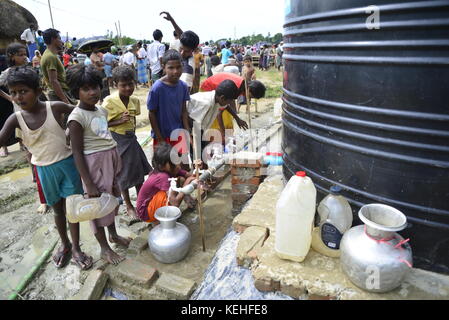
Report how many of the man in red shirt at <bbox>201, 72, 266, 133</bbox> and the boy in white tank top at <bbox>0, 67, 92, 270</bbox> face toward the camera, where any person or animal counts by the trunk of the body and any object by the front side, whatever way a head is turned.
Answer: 1

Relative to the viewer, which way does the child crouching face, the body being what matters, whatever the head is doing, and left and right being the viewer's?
facing to the right of the viewer

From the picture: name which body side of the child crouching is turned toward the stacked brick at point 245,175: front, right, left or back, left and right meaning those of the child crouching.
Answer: front

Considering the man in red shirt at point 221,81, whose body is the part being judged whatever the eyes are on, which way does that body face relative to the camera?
to the viewer's right

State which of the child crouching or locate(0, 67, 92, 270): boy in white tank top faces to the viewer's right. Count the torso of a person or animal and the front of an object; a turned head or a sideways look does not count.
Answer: the child crouching

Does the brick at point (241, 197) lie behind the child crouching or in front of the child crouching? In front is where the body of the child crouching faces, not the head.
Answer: in front

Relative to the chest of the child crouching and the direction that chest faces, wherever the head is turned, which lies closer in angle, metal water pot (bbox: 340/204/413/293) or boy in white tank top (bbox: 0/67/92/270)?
the metal water pot

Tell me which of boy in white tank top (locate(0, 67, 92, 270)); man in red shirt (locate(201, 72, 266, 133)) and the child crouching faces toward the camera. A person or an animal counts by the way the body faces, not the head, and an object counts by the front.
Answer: the boy in white tank top

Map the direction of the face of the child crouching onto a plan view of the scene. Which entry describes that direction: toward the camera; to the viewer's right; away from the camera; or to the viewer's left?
to the viewer's right
